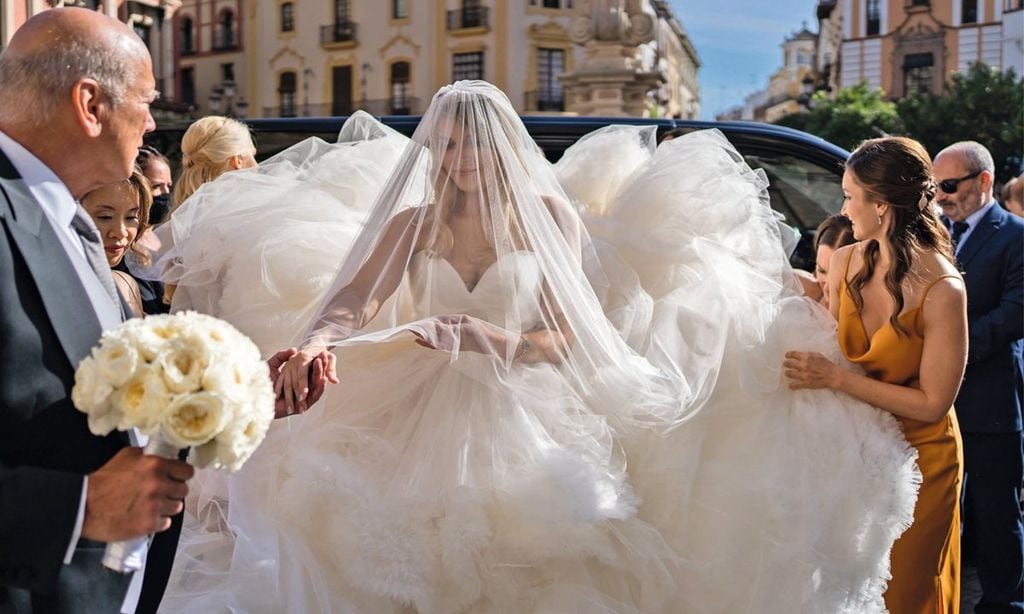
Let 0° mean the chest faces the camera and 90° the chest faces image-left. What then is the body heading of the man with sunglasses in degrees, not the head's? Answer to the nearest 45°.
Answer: approximately 45°

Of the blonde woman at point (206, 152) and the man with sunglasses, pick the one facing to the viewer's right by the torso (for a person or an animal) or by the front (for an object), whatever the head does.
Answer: the blonde woman

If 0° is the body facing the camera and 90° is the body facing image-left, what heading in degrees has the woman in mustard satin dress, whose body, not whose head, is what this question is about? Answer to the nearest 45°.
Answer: approximately 45°

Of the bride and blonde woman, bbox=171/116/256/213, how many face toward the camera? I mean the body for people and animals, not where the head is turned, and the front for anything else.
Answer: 1

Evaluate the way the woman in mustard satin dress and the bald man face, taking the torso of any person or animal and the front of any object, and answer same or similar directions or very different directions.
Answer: very different directions

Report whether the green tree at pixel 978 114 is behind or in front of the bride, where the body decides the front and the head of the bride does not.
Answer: behind
